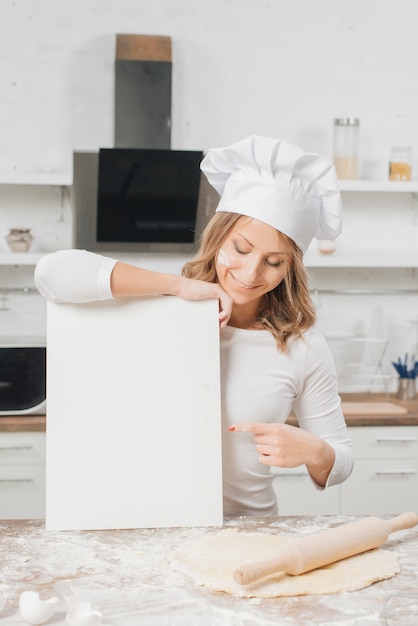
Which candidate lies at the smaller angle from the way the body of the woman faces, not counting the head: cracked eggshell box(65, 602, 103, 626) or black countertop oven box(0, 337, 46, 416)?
the cracked eggshell

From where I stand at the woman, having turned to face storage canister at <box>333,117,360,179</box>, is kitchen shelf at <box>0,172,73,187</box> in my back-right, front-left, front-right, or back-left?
front-left

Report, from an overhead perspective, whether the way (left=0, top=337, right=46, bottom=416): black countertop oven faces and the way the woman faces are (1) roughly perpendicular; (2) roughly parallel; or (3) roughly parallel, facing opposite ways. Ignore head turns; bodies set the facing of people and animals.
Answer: roughly parallel

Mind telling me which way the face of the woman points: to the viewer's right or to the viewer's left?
to the viewer's left

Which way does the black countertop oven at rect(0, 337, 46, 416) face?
toward the camera

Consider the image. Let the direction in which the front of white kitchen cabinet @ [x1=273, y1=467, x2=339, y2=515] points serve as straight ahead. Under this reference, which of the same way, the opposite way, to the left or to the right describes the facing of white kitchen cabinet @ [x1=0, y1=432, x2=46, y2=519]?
the same way

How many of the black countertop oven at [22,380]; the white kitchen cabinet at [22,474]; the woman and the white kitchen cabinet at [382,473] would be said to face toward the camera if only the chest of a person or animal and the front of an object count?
4

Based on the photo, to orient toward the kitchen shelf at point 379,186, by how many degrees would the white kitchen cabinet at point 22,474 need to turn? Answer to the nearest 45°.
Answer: approximately 90° to its left

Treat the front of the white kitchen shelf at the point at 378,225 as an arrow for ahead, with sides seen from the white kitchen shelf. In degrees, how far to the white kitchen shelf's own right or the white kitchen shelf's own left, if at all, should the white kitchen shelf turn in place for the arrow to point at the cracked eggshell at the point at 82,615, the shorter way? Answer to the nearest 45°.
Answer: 0° — it already faces it

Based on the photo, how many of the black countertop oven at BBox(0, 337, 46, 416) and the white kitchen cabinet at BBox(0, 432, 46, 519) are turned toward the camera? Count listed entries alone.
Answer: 2

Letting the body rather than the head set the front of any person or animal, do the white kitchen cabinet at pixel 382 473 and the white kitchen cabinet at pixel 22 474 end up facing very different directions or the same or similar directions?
same or similar directions

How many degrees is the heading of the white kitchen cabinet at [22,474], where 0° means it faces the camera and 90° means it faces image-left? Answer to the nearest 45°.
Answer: approximately 0°

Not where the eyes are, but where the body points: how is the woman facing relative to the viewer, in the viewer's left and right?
facing the viewer

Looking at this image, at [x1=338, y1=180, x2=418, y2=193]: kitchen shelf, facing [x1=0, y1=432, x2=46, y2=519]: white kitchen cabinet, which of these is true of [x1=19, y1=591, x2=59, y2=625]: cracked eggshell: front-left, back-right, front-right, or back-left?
front-left

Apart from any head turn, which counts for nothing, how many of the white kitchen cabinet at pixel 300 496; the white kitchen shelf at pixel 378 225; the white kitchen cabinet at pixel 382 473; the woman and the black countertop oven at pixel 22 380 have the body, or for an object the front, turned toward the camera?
5

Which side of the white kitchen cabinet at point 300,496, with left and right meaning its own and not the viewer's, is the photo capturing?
front

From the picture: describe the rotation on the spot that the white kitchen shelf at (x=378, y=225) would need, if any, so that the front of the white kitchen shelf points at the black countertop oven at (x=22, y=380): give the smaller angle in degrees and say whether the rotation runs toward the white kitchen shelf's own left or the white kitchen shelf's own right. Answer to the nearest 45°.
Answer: approximately 45° to the white kitchen shelf's own right

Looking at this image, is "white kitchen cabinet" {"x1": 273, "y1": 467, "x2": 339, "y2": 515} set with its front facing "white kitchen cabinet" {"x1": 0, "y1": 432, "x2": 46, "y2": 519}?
no
